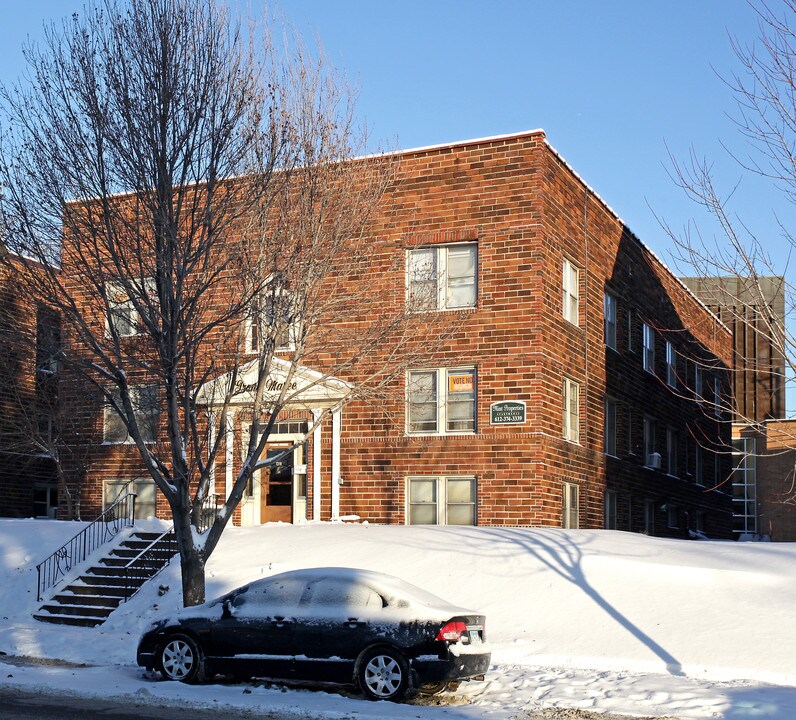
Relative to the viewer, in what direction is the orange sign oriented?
toward the camera

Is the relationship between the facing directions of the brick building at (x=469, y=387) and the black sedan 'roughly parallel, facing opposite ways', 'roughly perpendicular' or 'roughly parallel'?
roughly perpendicular

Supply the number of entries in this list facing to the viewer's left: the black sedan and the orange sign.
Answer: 1

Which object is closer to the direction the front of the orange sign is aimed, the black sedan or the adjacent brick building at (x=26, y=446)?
the black sedan

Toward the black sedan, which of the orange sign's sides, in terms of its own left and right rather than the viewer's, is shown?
front

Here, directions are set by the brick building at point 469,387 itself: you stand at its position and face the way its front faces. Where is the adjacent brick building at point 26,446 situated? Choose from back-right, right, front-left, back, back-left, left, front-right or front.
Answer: back-right

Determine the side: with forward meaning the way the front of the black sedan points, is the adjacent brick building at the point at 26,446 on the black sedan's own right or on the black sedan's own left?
on the black sedan's own right

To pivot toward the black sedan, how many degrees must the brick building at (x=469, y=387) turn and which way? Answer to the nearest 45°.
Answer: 0° — it already faces it

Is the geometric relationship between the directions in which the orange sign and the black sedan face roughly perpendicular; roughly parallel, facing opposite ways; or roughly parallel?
roughly perpendicular

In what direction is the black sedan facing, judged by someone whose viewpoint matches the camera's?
facing to the left of the viewer

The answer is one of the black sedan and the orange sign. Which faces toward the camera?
the orange sign

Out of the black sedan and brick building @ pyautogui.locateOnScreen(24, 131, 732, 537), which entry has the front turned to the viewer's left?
the black sedan

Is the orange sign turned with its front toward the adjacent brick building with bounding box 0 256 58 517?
no

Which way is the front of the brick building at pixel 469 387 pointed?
toward the camera

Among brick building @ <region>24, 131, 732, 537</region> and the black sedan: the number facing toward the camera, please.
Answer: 1
